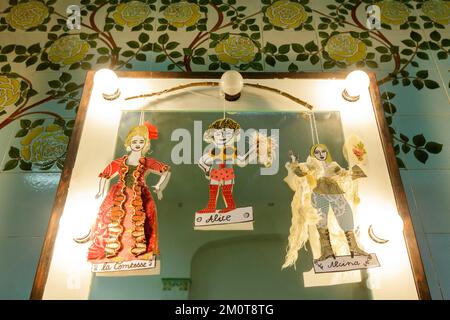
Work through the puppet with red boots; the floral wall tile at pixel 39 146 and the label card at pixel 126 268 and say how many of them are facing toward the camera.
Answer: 3

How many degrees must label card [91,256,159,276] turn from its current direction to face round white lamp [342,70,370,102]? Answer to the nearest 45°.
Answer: approximately 90° to its left

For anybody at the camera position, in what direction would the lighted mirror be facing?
facing the viewer

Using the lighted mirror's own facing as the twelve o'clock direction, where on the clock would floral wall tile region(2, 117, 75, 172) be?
The floral wall tile is roughly at 3 o'clock from the lighted mirror.

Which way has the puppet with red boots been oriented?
toward the camera

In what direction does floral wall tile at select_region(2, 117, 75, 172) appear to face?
toward the camera

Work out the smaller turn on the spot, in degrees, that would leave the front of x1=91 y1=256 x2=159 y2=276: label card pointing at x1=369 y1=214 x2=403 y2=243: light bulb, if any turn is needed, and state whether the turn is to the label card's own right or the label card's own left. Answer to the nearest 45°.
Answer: approximately 90° to the label card's own left
